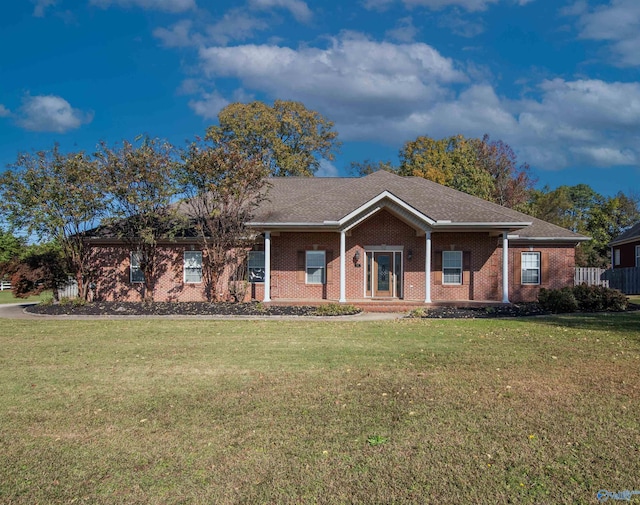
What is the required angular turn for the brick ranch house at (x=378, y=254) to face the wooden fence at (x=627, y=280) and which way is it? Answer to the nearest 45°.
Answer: approximately 135° to its left

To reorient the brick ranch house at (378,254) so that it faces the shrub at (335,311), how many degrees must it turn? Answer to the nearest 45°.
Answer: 0° — it already faces it

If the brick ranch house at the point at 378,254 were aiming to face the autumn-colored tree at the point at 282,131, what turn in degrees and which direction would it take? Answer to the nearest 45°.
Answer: approximately 180°

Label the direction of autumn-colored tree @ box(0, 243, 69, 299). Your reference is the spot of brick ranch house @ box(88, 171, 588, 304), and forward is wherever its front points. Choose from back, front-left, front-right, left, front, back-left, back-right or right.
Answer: right

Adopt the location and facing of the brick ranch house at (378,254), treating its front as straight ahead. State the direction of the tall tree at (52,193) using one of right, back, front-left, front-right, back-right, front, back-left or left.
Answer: right

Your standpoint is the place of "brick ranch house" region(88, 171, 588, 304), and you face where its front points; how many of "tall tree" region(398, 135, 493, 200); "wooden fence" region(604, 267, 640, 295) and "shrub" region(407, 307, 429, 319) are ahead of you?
1

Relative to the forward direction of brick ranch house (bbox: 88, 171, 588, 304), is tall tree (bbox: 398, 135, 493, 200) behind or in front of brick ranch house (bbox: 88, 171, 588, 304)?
behind

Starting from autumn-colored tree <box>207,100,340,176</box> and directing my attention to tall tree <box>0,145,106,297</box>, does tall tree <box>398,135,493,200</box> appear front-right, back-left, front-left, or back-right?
back-left

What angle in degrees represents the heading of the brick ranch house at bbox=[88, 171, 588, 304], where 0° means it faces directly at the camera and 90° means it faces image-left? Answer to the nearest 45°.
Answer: approximately 0°

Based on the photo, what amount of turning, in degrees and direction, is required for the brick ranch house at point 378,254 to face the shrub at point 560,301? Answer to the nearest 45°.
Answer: approximately 45° to its left

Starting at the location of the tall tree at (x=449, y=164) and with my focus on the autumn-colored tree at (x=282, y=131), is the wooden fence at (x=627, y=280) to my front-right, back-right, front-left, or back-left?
back-left

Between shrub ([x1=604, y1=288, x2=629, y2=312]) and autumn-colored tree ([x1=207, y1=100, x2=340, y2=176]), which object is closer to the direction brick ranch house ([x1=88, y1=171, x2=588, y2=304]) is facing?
the shrub

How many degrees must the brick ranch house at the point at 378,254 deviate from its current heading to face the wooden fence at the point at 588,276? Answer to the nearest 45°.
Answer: approximately 135° to its left
